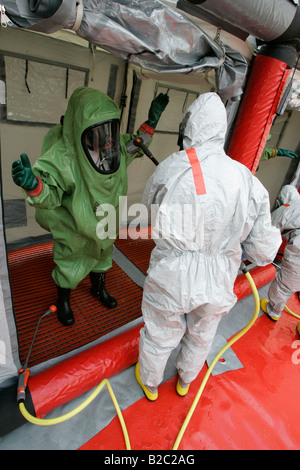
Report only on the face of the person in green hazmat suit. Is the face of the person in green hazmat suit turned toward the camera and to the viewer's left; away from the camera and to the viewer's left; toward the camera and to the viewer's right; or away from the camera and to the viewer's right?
toward the camera and to the viewer's right

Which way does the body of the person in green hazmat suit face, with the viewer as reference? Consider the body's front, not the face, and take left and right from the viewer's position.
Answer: facing the viewer and to the right of the viewer
